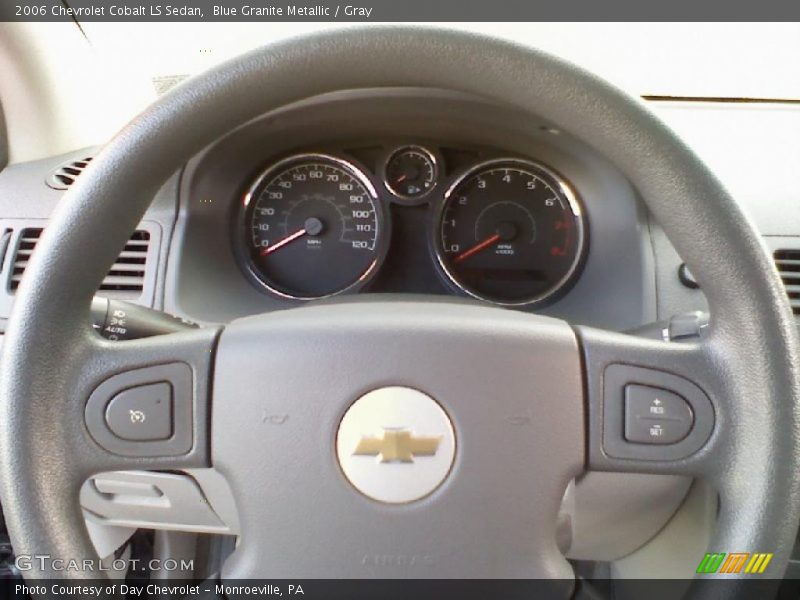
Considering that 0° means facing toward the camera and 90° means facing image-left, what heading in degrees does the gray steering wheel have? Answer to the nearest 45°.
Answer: approximately 0°
